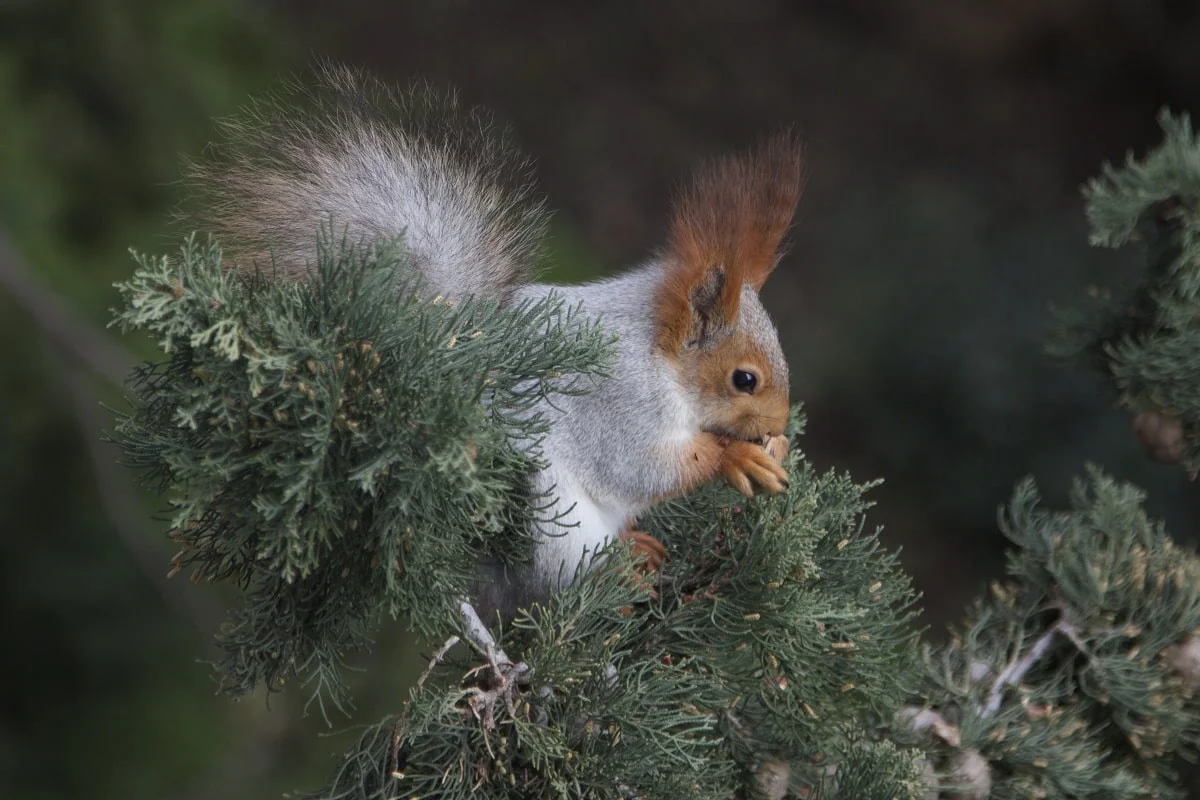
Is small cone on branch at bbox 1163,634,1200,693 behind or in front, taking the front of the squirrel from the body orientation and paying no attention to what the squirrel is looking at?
in front

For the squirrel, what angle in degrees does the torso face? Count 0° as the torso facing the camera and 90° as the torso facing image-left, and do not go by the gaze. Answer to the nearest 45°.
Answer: approximately 270°

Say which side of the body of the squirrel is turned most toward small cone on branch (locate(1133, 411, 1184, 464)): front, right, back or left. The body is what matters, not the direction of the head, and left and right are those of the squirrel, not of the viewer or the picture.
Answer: front
